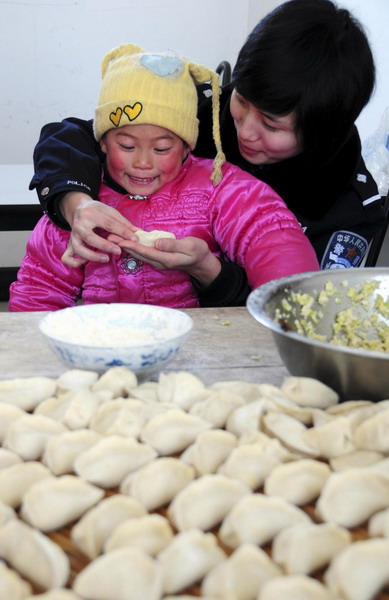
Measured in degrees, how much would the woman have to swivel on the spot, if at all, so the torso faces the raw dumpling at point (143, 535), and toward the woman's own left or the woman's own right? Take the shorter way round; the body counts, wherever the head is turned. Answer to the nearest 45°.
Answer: approximately 45° to the woman's own left

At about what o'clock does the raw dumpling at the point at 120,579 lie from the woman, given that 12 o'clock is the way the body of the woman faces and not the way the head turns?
The raw dumpling is roughly at 11 o'clock from the woman.

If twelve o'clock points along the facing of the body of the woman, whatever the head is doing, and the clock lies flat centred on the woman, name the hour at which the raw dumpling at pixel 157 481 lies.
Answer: The raw dumpling is roughly at 11 o'clock from the woman.

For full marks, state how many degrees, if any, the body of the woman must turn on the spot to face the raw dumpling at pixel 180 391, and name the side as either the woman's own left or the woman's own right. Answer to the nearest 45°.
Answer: approximately 45° to the woman's own left

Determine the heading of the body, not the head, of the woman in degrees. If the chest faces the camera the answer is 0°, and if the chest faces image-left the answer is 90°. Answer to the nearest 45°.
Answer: approximately 45°
